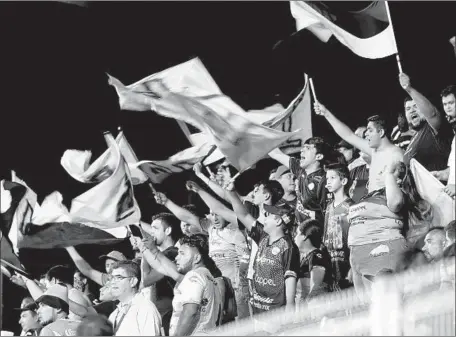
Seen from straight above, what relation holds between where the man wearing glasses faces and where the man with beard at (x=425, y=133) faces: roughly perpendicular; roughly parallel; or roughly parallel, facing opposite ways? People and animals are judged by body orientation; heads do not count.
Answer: roughly parallel

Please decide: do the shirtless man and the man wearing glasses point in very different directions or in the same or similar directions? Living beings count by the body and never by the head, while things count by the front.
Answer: same or similar directions

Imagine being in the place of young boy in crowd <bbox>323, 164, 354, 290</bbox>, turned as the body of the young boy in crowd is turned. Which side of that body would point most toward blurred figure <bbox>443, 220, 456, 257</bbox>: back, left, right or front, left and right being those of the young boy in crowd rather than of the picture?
left

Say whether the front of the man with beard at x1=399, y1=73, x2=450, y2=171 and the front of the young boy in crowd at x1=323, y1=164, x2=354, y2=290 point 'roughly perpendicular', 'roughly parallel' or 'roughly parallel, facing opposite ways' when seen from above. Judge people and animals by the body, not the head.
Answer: roughly parallel

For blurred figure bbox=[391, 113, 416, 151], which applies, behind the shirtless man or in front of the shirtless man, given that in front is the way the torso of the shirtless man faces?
behind

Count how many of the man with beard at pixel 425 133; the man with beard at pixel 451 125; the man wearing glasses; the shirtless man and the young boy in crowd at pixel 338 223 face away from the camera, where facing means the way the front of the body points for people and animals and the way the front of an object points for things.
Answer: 0

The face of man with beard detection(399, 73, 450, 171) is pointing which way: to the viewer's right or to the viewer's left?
to the viewer's left

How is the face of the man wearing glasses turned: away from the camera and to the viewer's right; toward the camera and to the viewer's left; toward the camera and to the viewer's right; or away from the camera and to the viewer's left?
toward the camera and to the viewer's left

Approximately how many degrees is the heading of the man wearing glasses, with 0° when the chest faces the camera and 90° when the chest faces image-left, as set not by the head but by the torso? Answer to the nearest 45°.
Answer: approximately 45°

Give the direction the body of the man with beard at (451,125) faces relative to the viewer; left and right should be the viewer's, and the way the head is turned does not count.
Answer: facing the viewer and to the left of the viewer

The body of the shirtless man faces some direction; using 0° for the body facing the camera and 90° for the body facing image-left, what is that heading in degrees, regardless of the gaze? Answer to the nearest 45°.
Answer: approximately 45°

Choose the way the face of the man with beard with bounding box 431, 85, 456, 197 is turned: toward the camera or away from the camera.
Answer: toward the camera

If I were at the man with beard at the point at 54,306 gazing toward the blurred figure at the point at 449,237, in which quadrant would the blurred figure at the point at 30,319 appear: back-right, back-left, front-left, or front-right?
back-left

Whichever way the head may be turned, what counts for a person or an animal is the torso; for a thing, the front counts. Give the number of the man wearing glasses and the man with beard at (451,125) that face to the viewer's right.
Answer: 0
